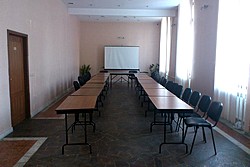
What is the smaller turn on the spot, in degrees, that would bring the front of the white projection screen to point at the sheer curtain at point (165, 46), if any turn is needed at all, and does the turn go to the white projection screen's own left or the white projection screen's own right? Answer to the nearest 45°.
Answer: approximately 45° to the white projection screen's own left

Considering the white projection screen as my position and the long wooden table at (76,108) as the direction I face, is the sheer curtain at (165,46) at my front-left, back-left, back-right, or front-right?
front-left

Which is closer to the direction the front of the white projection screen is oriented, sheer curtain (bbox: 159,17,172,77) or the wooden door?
the wooden door

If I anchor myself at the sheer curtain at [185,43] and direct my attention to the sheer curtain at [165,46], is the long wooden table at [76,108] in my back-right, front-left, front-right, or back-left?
back-left

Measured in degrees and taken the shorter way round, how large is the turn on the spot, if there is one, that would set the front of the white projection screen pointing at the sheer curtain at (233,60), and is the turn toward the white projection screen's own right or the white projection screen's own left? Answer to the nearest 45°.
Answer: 0° — it already faces it

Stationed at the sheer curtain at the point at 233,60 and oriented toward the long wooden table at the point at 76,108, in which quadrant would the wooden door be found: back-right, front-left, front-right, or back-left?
front-right

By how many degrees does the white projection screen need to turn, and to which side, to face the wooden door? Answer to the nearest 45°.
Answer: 0° — it already faces it

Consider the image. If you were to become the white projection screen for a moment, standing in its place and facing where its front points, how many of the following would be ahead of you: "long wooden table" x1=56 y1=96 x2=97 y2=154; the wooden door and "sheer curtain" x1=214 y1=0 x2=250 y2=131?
3

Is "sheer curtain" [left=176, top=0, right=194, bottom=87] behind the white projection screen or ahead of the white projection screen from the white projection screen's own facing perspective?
ahead

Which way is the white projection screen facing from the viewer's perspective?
toward the camera

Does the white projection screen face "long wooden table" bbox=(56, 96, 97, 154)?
yes

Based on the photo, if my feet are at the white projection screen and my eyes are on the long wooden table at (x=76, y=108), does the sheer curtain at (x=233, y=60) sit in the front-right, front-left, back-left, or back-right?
front-left
